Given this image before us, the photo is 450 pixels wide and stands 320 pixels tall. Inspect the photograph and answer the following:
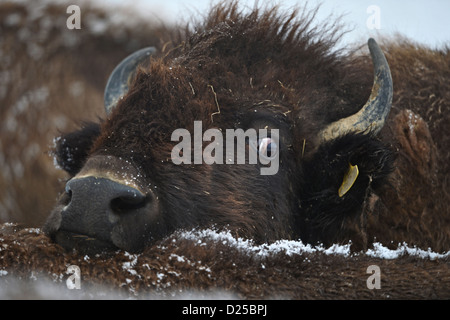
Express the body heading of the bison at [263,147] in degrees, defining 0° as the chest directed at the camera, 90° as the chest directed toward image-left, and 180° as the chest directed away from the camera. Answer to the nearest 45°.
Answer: approximately 45°
